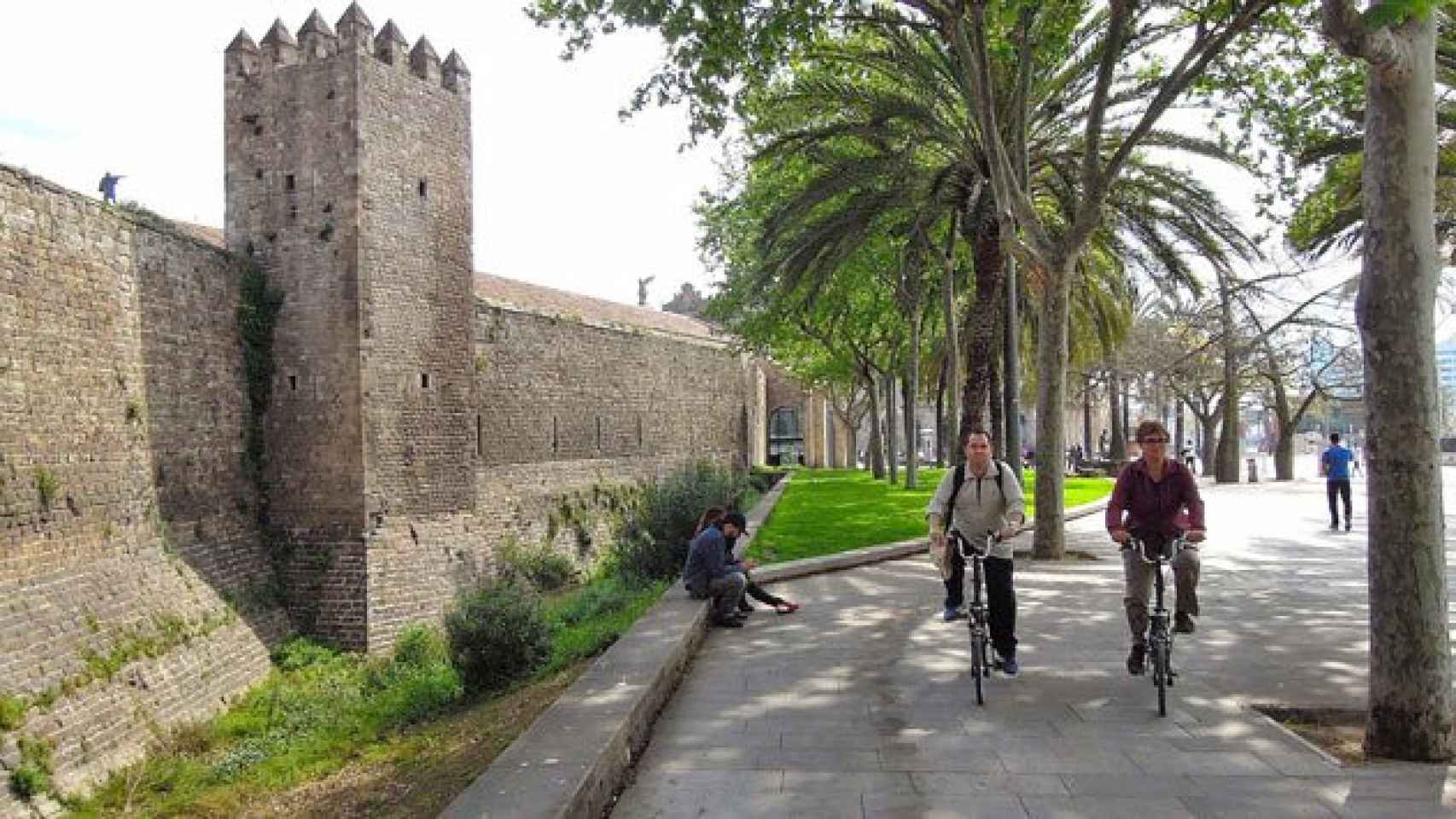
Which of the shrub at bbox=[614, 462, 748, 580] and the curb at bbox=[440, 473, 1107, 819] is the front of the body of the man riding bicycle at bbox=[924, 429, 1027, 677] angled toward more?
the curb

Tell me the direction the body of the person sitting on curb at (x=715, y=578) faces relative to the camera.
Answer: to the viewer's right

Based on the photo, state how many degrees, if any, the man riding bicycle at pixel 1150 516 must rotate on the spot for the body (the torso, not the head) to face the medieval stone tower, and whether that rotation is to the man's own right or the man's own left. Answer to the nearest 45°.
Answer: approximately 135° to the man's own right

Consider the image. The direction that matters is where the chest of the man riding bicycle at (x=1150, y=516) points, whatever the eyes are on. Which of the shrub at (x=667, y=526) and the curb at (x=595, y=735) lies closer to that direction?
the curb

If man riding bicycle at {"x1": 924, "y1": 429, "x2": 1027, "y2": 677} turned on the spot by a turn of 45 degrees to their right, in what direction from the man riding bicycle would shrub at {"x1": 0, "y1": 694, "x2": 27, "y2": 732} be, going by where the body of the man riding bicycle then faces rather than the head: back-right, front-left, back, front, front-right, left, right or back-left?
front-right

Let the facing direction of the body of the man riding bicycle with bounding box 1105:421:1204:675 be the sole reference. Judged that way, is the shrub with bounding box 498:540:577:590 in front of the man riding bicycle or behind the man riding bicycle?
behind

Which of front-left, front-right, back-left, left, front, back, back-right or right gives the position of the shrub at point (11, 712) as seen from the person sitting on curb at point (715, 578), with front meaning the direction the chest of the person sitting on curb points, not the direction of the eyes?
back

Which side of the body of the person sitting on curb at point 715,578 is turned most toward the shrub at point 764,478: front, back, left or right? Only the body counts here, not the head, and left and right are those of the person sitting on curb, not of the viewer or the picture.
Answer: left

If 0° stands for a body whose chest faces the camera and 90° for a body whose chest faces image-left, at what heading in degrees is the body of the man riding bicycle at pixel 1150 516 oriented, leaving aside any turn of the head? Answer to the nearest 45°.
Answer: approximately 0°

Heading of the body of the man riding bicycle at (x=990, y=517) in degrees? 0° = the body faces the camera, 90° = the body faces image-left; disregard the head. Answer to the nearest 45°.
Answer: approximately 0°

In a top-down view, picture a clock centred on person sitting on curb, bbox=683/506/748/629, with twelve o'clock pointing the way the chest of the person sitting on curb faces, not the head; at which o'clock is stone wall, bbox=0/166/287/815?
The stone wall is roughly at 7 o'clock from the person sitting on curb.

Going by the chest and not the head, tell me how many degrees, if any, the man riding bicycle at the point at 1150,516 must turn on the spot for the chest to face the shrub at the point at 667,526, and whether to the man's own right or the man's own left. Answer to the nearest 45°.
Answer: approximately 135° to the man's own right
